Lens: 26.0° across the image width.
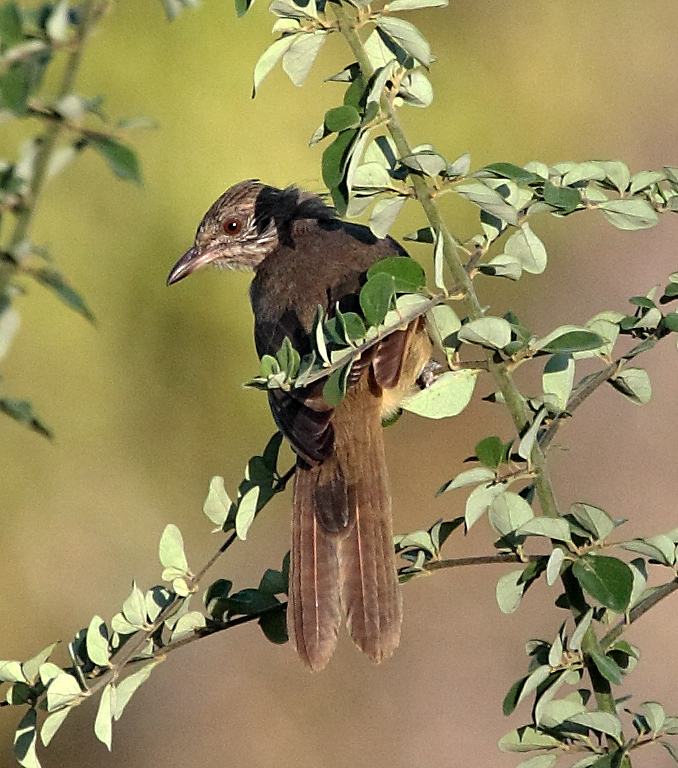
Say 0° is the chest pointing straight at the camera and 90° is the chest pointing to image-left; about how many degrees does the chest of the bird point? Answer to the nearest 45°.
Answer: approximately 180°
